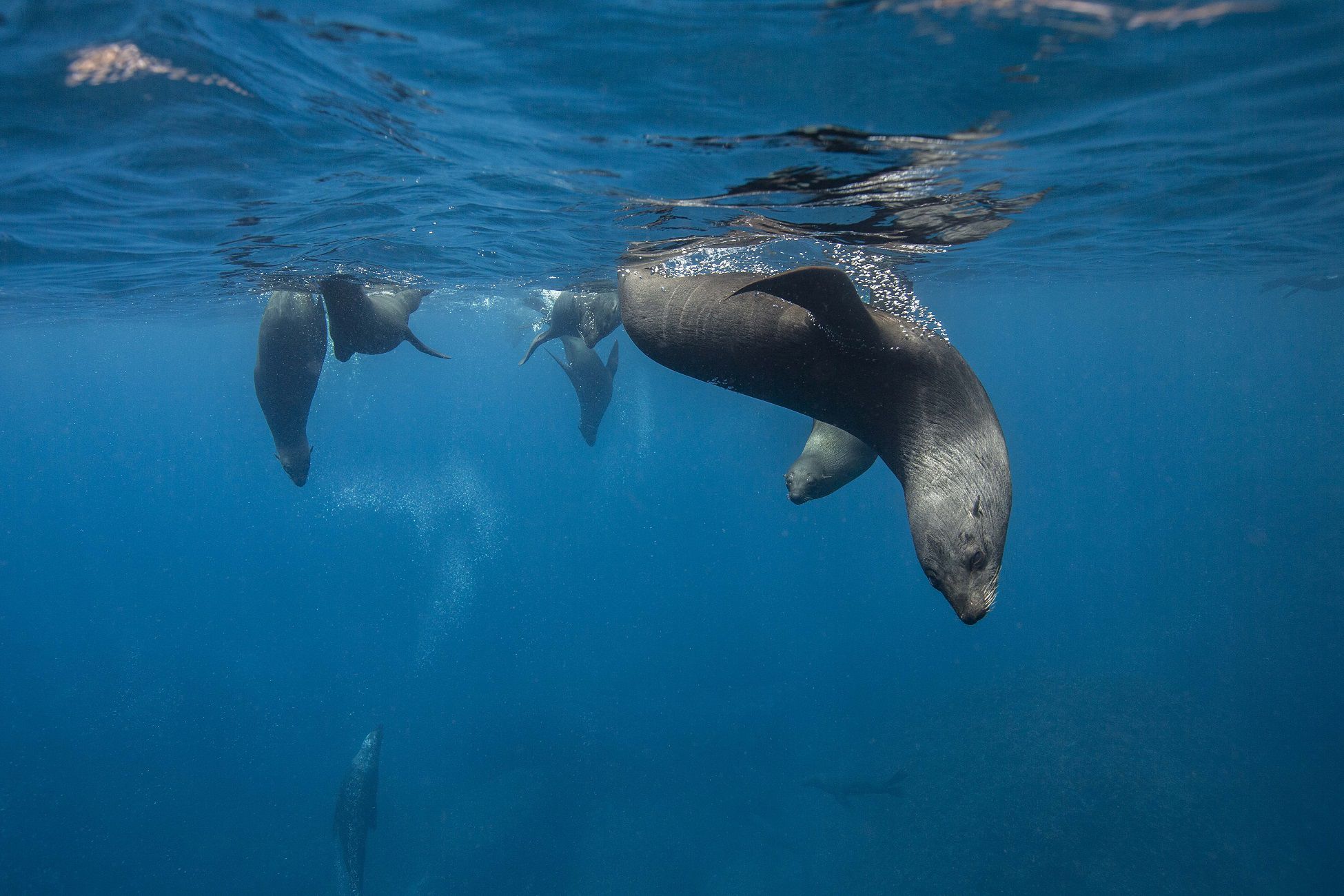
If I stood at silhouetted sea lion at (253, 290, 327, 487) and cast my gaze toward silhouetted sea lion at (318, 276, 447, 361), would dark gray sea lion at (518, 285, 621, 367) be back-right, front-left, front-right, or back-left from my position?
front-left
